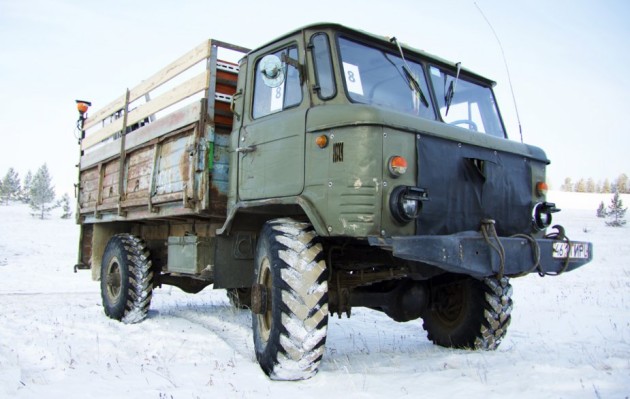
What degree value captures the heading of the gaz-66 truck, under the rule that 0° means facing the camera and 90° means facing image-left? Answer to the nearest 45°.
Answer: approximately 315°
